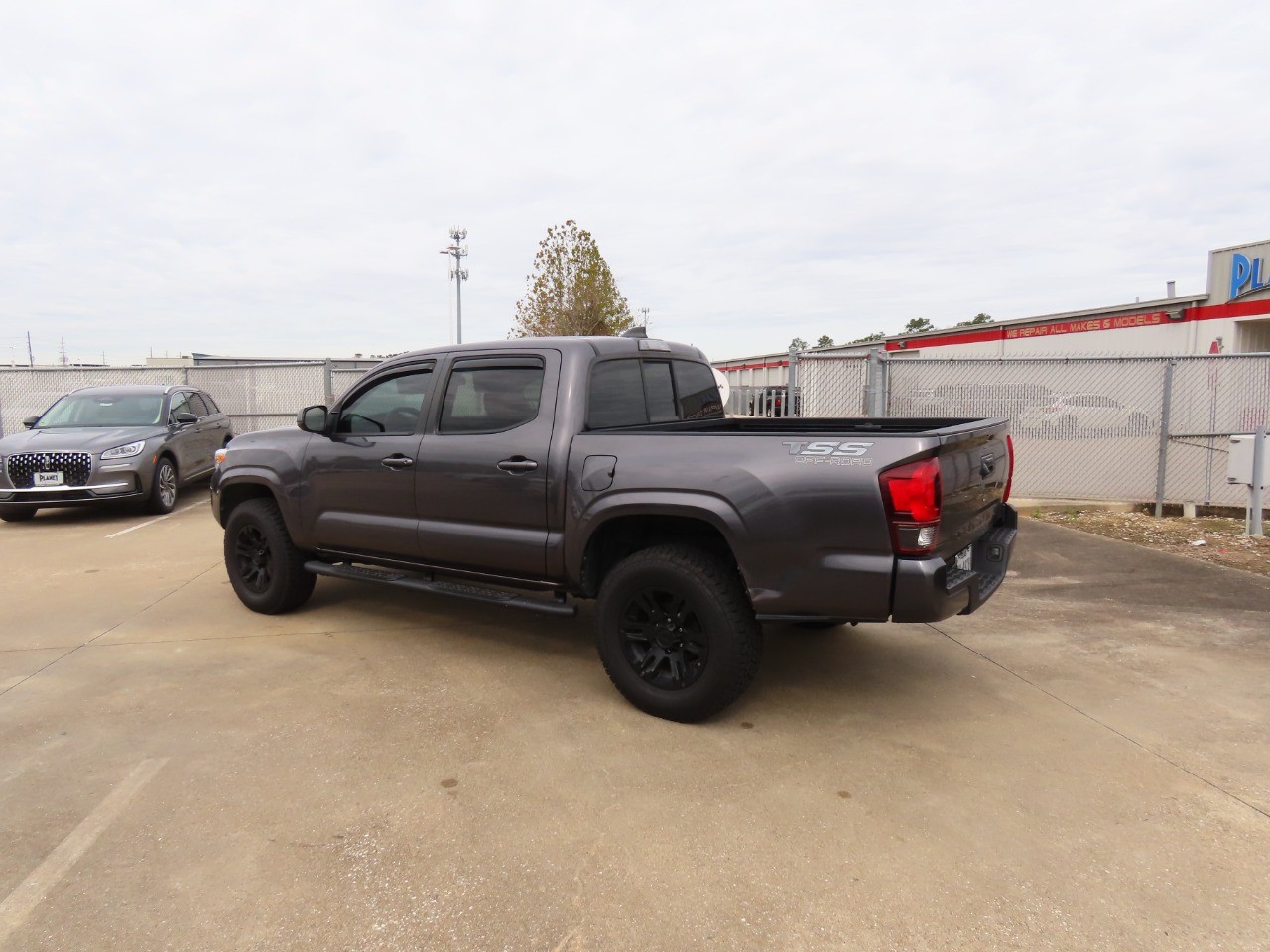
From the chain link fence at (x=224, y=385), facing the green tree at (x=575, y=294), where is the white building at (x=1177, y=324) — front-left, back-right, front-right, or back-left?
front-right

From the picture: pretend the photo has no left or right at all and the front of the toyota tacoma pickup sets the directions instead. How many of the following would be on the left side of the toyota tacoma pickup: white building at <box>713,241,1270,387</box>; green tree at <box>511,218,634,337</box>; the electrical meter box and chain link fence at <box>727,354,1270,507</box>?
0

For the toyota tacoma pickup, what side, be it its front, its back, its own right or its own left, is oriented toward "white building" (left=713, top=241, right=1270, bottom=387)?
right

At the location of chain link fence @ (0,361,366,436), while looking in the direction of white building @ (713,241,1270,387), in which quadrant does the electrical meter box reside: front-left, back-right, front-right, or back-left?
front-right

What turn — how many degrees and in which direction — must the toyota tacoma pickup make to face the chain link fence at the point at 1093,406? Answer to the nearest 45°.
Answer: approximately 90° to its right

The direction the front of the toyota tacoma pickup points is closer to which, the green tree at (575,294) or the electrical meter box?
the green tree

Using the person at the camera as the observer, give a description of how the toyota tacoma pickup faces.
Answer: facing away from the viewer and to the left of the viewer

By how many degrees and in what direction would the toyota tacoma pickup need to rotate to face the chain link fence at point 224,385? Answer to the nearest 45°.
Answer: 0° — it already faces it

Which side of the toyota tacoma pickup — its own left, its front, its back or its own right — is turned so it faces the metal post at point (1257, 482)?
right

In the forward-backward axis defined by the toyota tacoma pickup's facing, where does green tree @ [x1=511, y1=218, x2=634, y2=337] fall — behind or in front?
in front

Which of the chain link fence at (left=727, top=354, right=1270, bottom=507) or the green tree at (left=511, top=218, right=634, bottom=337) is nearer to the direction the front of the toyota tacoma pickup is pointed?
the green tree

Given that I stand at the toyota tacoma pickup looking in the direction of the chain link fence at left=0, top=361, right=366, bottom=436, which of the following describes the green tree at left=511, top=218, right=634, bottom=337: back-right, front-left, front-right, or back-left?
front-right

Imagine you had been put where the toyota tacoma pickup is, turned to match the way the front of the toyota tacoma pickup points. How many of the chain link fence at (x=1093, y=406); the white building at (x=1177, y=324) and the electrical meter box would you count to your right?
3

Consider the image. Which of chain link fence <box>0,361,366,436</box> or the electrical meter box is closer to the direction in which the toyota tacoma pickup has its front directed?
the chain link fence
